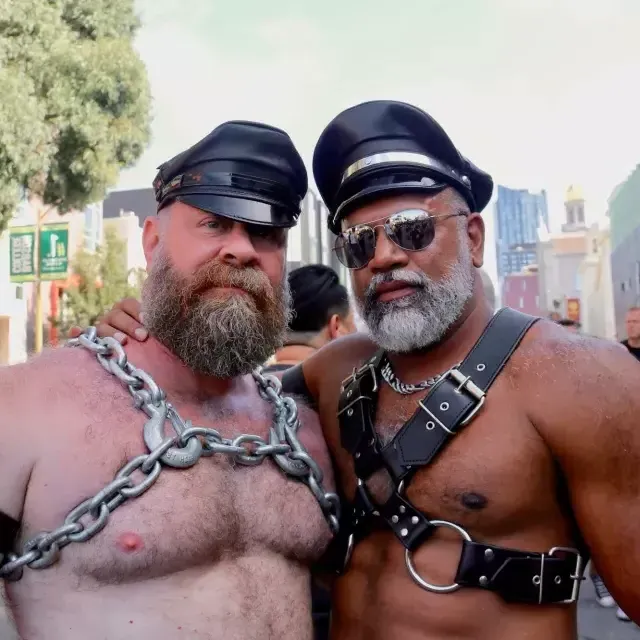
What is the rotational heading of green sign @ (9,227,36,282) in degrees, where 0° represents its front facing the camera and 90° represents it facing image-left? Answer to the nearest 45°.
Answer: approximately 0°

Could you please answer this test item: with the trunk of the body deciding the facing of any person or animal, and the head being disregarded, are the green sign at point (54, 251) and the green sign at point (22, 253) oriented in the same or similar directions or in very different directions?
same or similar directions

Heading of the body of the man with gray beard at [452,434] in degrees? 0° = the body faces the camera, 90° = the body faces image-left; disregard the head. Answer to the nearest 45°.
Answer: approximately 45°

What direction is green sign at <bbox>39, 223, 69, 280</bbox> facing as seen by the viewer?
toward the camera

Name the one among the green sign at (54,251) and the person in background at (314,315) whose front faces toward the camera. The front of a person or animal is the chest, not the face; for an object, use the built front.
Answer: the green sign

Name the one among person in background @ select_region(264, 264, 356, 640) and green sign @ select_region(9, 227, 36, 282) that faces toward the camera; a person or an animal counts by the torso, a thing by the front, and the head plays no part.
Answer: the green sign

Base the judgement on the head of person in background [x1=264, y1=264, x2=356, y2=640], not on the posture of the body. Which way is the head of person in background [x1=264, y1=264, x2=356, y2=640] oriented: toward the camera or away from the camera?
away from the camera

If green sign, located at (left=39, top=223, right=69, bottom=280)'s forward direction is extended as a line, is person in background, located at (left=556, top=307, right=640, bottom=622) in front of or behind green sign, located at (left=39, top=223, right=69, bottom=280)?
in front

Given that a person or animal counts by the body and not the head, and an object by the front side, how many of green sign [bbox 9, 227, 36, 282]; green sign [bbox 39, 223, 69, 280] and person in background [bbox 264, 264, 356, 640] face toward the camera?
2
